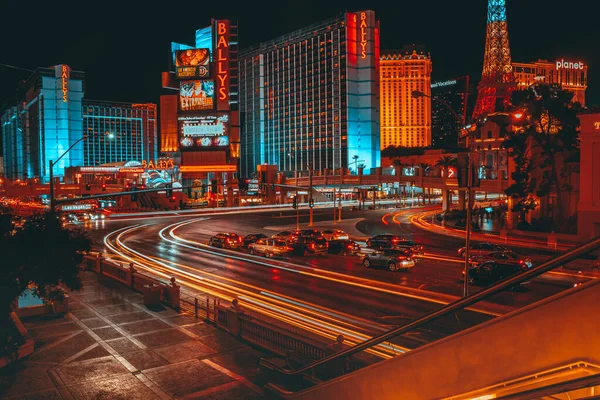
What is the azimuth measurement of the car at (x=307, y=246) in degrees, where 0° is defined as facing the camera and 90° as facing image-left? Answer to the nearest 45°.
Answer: approximately 135°

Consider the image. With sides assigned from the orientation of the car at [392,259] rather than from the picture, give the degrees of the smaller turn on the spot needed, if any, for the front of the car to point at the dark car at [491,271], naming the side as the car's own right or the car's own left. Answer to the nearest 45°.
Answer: approximately 180°

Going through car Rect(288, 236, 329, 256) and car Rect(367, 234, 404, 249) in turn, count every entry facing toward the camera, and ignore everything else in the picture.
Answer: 0

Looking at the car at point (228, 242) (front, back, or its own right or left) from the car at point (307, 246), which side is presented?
back

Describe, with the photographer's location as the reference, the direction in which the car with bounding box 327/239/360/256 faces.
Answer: facing away from the viewer and to the left of the viewer

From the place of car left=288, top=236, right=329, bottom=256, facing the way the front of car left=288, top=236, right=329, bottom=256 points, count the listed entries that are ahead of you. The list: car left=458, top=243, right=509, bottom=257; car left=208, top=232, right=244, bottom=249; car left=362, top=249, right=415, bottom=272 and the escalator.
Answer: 1

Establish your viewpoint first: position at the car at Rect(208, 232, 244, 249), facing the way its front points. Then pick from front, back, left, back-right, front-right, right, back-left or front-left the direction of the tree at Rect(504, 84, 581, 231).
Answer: back-right
